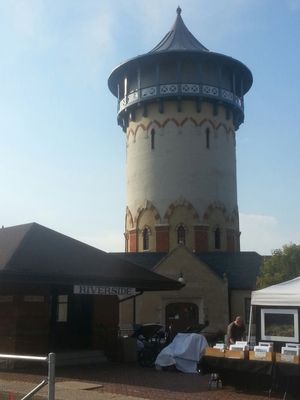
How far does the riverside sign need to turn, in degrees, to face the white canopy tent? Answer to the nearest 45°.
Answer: approximately 45° to its left

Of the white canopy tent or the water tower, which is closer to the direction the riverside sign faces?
the white canopy tent

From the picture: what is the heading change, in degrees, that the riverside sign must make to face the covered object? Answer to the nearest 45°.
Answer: approximately 45° to its left

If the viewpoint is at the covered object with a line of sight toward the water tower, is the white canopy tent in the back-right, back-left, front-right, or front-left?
back-right

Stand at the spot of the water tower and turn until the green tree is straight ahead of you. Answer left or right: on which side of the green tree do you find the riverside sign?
right

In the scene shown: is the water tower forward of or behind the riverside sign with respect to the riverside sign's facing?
behind

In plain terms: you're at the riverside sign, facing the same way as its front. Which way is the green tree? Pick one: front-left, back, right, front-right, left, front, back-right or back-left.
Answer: back-left

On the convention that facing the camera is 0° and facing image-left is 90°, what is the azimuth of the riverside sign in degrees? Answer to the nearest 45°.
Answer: approximately 0°

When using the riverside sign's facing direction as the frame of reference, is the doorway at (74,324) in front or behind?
behind
